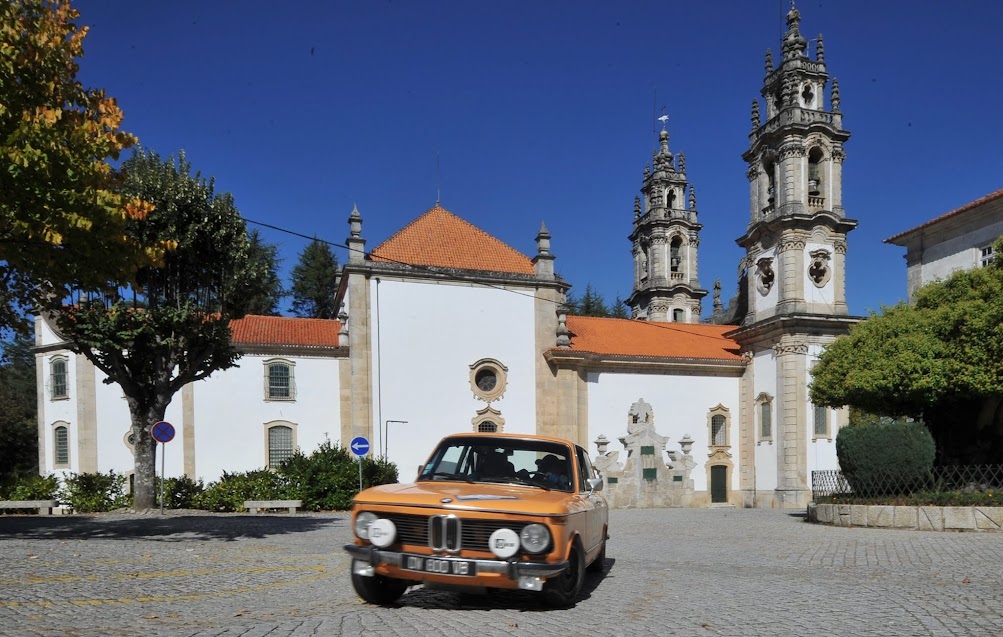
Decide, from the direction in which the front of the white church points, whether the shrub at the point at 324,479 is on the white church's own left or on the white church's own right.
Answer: on the white church's own right

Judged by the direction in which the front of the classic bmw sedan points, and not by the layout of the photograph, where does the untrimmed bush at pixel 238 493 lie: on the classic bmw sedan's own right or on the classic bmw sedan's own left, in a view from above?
on the classic bmw sedan's own right

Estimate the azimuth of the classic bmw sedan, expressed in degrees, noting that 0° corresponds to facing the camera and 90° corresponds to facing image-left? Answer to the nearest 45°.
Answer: approximately 45°
